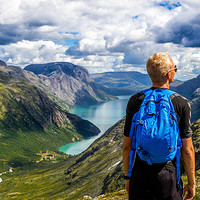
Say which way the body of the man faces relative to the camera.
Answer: away from the camera

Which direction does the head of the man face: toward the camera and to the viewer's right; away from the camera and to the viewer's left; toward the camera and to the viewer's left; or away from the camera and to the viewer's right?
away from the camera and to the viewer's right
